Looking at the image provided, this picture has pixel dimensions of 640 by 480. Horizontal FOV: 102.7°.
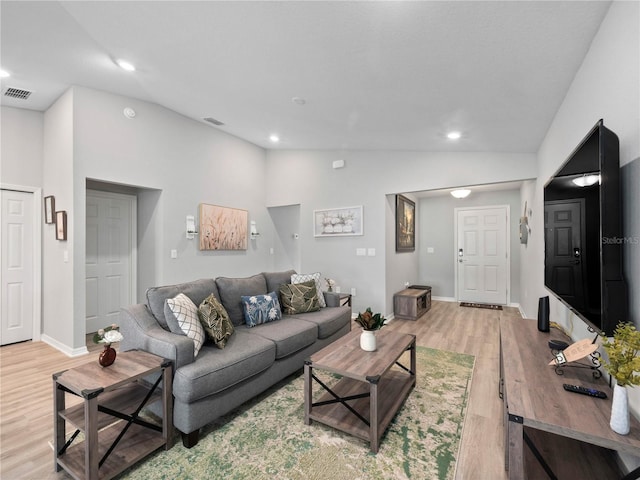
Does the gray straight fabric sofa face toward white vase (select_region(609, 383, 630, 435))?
yes

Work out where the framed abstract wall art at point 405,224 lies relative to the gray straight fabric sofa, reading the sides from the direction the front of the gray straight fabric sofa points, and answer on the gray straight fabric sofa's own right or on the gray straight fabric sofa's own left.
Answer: on the gray straight fabric sofa's own left

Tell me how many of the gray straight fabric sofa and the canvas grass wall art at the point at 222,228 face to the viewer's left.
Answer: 0

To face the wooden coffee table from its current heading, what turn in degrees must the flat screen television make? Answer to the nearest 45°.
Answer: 0° — it already faces it

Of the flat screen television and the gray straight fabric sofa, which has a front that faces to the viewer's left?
the flat screen television

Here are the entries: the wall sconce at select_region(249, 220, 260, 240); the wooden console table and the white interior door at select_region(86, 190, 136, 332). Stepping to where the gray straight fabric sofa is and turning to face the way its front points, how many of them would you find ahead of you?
1

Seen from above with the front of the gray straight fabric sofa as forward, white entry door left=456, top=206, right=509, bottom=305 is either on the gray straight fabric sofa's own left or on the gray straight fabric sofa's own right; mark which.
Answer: on the gray straight fabric sofa's own left

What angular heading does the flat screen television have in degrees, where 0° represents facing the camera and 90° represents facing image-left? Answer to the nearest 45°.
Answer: approximately 90°

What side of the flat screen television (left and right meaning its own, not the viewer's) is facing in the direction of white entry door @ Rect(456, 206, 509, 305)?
right

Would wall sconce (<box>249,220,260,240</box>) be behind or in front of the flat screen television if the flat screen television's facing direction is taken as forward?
in front

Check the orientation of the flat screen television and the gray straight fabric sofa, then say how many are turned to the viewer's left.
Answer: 1

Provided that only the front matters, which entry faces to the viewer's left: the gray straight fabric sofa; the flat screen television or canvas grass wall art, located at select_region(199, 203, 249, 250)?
the flat screen television
